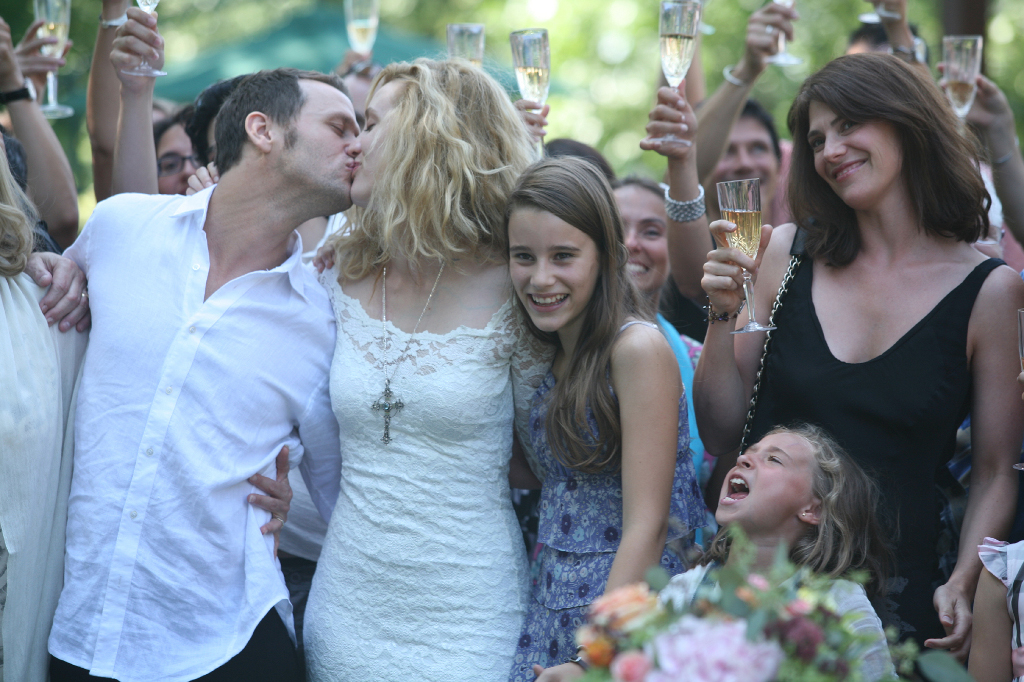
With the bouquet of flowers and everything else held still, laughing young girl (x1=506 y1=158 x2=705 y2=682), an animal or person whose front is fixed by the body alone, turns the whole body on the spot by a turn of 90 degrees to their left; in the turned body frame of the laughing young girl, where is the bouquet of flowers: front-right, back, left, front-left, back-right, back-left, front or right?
front-right

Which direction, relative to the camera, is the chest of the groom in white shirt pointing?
toward the camera

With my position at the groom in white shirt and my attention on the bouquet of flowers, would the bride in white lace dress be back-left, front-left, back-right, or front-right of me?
front-left

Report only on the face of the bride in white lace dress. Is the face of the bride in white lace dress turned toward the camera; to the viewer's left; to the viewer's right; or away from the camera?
to the viewer's left

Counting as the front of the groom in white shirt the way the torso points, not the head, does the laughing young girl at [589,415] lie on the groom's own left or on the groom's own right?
on the groom's own left

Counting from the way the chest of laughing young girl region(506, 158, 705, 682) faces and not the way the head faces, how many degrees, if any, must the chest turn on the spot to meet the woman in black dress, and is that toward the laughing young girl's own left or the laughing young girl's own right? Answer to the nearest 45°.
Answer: approximately 135° to the laughing young girl's own left

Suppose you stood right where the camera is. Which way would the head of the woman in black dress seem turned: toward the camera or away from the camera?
toward the camera

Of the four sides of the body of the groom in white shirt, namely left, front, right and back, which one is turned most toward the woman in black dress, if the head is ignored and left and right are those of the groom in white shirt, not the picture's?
left

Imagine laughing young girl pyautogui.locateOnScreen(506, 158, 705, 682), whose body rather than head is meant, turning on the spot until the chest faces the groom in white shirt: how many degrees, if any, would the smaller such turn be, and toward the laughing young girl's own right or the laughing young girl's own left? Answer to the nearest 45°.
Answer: approximately 45° to the laughing young girl's own right

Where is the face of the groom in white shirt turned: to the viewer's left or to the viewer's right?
to the viewer's right

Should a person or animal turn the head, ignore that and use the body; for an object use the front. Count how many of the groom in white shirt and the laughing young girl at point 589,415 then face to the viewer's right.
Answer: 0
